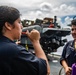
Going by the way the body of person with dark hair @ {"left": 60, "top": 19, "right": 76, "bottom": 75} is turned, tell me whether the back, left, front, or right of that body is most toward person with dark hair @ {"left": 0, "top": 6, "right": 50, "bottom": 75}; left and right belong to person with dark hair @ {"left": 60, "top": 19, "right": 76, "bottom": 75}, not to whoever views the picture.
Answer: front

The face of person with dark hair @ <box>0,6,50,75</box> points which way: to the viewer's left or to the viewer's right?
to the viewer's right

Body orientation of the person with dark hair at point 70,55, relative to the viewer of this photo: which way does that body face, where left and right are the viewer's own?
facing the viewer
